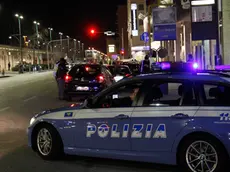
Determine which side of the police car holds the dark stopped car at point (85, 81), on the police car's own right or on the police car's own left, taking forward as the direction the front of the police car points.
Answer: on the police car's own right

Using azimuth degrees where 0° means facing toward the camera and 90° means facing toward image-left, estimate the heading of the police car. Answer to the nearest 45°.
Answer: approximately 90°
